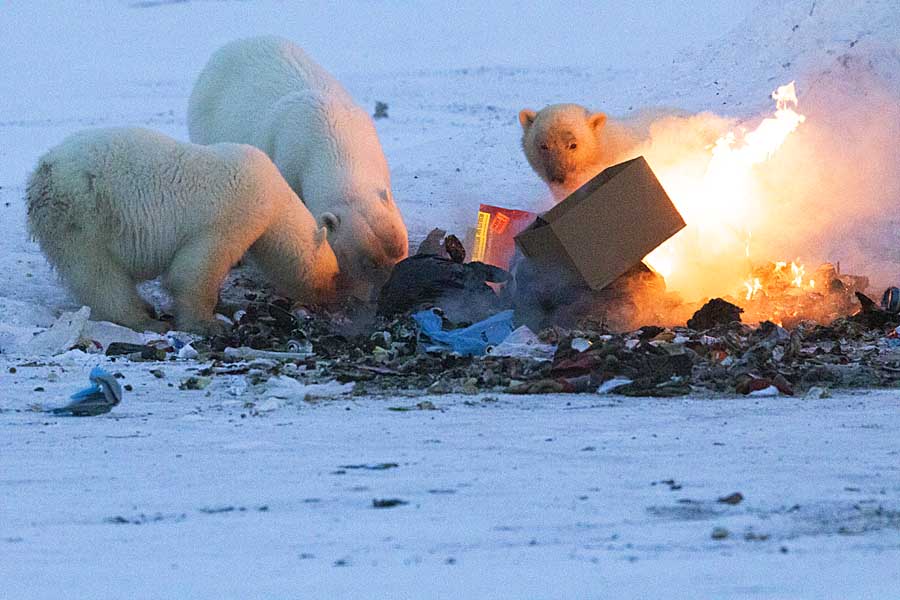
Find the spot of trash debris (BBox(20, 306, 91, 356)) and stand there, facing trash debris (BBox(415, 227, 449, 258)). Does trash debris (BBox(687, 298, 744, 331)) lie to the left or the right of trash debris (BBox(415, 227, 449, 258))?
right

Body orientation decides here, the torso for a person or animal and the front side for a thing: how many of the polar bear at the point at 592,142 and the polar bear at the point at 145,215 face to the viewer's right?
1

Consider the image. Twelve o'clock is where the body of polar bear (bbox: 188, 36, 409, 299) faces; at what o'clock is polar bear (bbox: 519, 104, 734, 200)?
polar bear (bbox: 519, 104, 734, 200) is roughly at 11 o'clock from polar bear (bbox: 188, 36, 409, 299).

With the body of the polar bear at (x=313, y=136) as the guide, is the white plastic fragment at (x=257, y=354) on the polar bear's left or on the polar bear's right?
on the polar bear's right

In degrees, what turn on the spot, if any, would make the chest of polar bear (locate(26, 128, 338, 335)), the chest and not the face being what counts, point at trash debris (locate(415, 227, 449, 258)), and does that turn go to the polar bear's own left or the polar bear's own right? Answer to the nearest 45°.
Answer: approximately 45° to the polar bear's own left

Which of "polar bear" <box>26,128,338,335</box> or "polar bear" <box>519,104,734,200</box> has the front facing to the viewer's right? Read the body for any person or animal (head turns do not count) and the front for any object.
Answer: "polar bear" <box>26,128,338,335</box>

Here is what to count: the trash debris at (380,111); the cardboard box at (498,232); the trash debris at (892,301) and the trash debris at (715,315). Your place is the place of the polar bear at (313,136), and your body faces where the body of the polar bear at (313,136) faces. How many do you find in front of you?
3

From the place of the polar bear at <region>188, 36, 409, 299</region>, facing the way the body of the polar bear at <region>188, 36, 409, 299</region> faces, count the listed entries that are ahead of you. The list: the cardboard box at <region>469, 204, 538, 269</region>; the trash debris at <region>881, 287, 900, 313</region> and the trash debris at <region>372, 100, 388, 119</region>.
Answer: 2

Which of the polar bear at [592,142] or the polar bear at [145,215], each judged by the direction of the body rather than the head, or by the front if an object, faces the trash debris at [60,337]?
the polar bear at [592,142]

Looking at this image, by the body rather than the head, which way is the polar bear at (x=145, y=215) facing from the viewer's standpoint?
to the viewer's right
